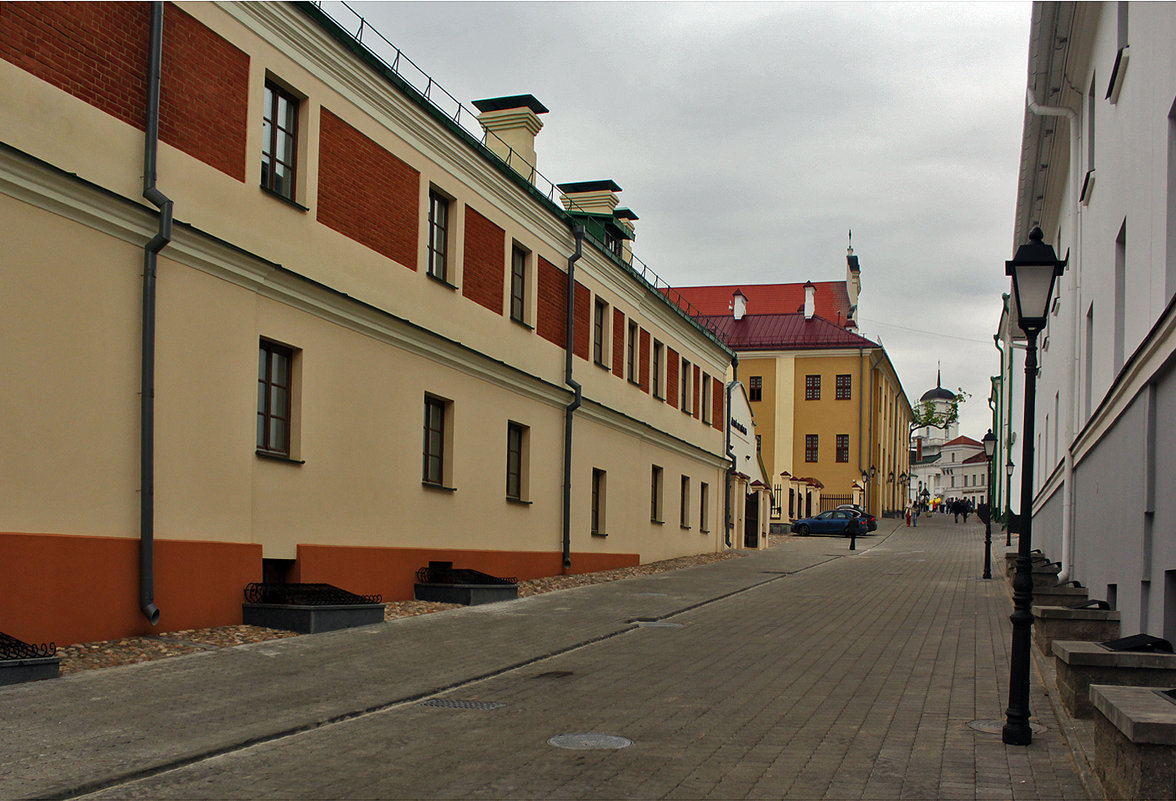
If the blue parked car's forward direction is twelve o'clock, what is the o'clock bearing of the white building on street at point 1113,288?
The white building on street is roughly at 9 o'clock from the blue parked car.

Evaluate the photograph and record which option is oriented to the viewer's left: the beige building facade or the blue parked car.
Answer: the blue parked car

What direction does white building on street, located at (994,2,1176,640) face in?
to the viewer's left

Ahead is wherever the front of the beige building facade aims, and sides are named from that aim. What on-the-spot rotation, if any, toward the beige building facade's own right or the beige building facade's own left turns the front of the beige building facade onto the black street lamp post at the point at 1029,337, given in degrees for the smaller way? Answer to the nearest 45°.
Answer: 0° — it already faces it

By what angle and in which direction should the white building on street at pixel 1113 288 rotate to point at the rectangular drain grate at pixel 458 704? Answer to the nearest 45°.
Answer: approximately 45° to its left

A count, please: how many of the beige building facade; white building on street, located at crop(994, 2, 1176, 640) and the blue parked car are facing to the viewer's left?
2

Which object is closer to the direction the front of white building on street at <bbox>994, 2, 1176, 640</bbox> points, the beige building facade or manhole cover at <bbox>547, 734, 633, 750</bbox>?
the beige building facade

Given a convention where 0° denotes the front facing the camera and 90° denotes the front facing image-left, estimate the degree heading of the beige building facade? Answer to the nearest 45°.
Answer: approximately 315°

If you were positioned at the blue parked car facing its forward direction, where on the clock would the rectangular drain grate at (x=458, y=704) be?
The rectangular drain grate is roughly at 9 o'clock from the blue parked car.

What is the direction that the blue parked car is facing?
to the viewer's left

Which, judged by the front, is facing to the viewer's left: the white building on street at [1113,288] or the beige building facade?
the white building on street

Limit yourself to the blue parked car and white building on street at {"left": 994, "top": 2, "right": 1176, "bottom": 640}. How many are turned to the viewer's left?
2

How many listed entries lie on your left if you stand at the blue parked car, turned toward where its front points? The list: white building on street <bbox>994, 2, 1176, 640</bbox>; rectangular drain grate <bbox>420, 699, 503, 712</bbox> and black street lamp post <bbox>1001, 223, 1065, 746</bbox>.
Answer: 3
